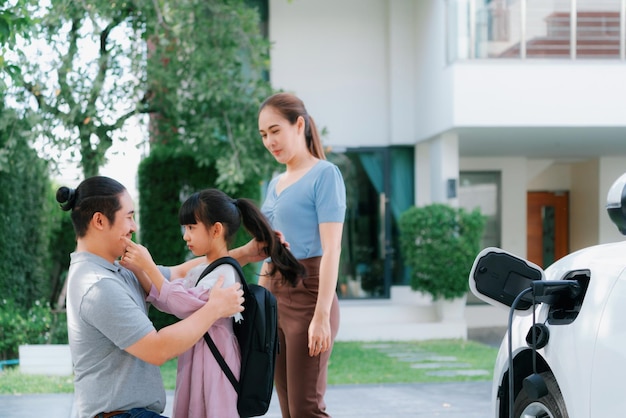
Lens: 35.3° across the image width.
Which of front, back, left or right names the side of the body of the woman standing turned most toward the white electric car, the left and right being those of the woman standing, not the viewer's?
left

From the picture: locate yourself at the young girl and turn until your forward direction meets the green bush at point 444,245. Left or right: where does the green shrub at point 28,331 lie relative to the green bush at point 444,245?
left

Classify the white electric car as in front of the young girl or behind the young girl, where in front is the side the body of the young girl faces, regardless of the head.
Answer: behind

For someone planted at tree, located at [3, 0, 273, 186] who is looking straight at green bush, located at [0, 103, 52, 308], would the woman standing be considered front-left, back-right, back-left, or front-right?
back-left

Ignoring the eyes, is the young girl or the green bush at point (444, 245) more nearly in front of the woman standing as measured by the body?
the young girl

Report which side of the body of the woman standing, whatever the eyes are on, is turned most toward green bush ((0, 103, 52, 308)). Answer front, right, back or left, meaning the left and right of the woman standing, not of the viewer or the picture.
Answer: right

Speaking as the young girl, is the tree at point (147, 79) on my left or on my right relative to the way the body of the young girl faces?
on my right

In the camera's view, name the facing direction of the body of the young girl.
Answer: to the viewer's left

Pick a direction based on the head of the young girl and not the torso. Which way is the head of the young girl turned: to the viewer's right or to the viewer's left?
to the viewer's left

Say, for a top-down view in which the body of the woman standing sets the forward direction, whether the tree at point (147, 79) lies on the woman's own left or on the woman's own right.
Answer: on the woman's own right
